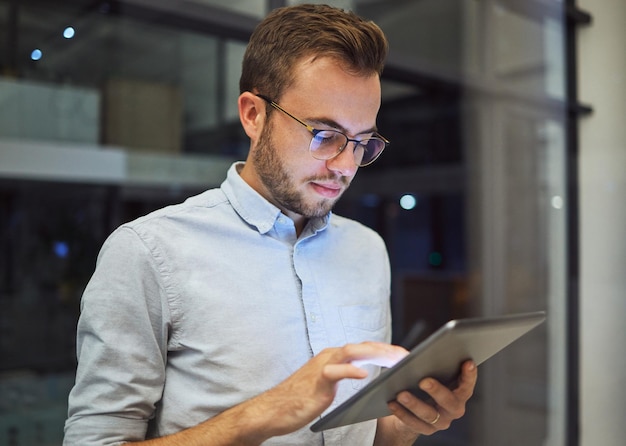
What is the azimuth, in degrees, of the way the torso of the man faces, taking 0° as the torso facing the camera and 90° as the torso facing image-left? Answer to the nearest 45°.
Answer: approximately 315°
